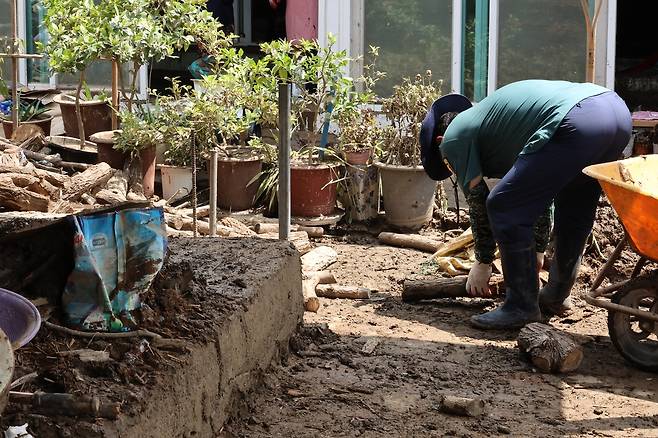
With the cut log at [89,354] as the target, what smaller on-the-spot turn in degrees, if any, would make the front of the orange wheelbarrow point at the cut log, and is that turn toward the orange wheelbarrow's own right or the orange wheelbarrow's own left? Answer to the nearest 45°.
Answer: approximately 45° to the orange wheelbarrow's own left

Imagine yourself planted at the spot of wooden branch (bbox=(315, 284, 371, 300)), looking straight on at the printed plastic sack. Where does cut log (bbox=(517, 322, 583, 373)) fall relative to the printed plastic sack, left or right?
left

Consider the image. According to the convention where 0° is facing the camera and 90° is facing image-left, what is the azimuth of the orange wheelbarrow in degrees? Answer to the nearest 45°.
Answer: approximately 90°

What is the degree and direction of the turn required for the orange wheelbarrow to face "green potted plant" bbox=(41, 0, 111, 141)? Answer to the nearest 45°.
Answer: approximately 45° to its right

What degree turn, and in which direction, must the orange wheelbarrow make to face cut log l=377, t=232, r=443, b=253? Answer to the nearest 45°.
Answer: approximately 45° to its right

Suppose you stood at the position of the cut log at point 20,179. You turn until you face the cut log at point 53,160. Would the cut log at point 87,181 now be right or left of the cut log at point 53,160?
right

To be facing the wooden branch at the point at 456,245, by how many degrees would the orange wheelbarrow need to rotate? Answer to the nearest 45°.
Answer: approximately 45° to its right

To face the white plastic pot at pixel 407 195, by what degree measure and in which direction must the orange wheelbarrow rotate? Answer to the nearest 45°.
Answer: approximately 45° to its right
